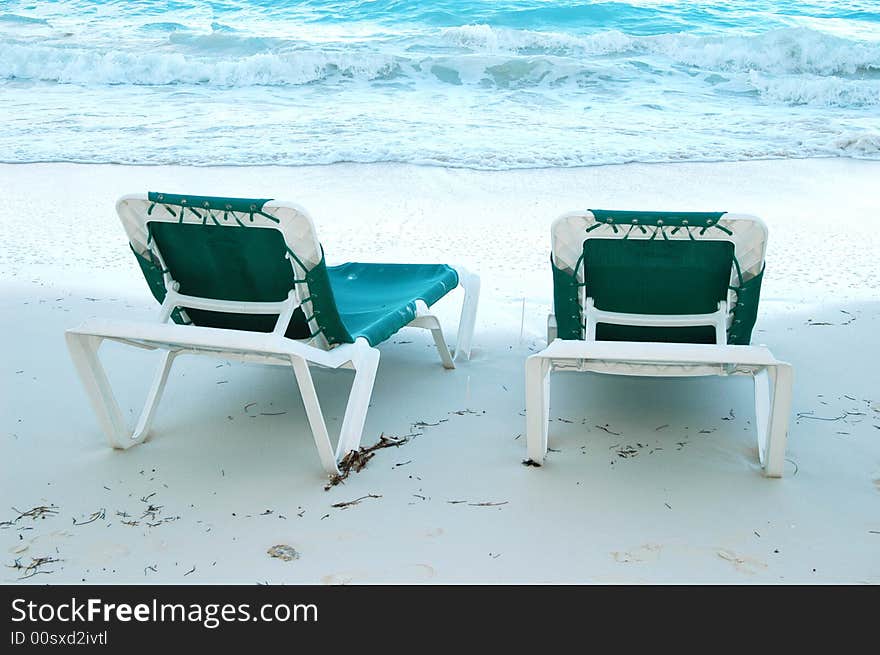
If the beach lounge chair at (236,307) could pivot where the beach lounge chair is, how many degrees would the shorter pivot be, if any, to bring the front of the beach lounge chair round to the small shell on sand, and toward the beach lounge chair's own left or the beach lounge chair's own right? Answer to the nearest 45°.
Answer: approximately 135° to the beach lounge chair's own right

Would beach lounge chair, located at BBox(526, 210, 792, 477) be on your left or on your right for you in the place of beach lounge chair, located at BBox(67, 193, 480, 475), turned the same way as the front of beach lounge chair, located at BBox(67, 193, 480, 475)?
on your right

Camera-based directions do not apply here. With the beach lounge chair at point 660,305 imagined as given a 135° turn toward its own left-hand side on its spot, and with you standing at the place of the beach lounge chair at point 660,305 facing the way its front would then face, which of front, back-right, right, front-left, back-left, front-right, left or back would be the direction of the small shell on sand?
front

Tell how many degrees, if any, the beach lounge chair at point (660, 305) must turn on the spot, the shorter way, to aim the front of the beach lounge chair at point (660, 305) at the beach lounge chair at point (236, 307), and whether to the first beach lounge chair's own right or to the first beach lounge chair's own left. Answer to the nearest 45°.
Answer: approximately 90° to the first beach lounge chair's own left

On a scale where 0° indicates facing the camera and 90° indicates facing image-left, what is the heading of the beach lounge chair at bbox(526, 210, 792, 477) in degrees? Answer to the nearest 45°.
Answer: approximately 180°

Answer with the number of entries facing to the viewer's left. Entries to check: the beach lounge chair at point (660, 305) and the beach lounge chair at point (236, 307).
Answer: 0
